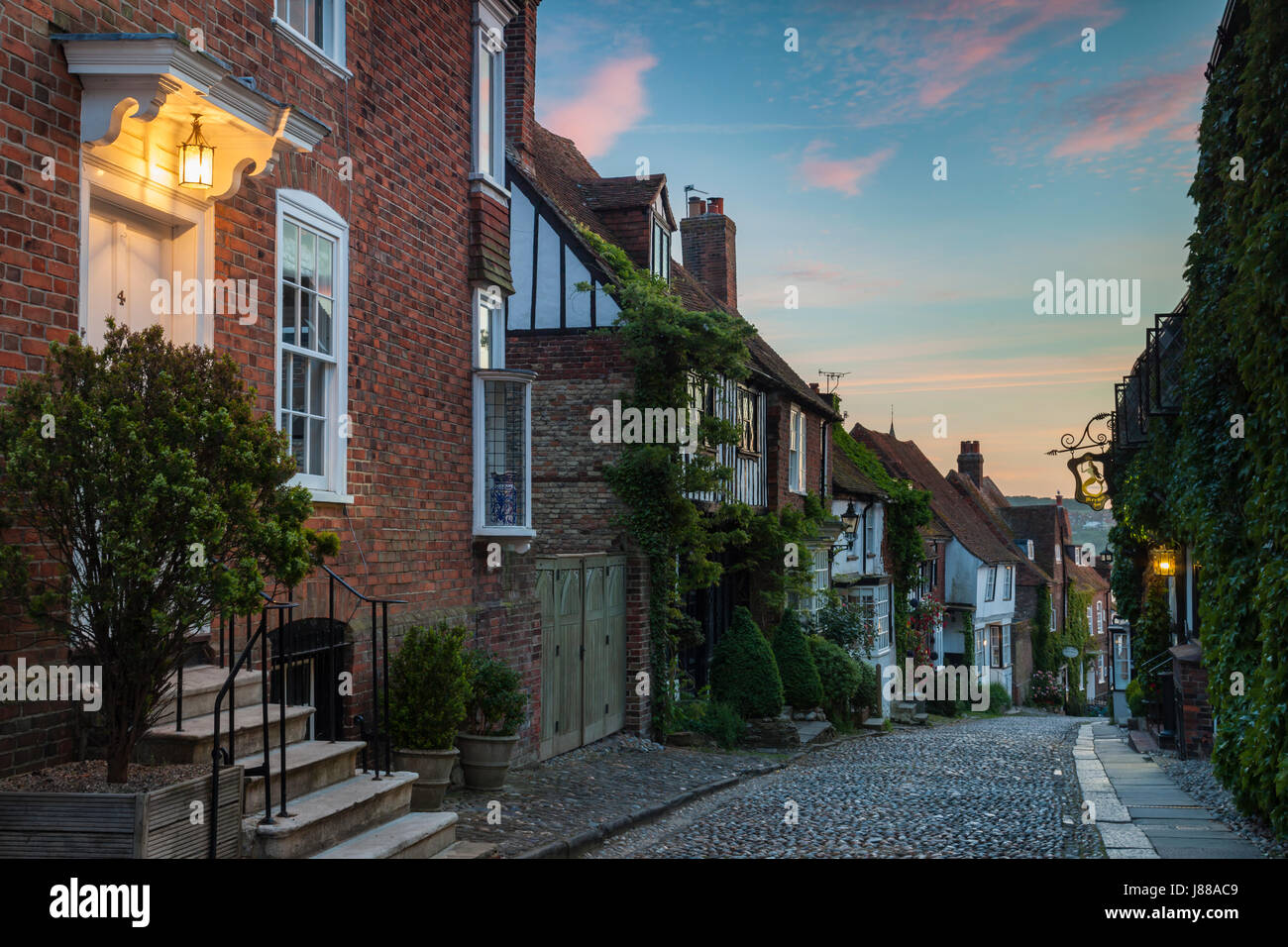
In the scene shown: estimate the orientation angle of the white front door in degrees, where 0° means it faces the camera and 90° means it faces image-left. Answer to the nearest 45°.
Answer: approximately 315°

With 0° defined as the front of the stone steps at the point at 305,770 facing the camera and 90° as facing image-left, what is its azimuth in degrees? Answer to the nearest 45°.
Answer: approximately 315°

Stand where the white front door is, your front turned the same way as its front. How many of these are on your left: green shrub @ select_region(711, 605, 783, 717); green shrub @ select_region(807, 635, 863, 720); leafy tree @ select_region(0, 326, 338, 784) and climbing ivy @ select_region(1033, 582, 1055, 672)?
3

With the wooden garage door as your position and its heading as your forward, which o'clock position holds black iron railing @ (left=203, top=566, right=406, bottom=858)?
The black iron railing is roughly at 2 o'clock from the wooden garage door.

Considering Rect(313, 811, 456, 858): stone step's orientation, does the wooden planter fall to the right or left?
on its right

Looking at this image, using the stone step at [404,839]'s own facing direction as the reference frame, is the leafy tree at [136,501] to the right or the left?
on its right

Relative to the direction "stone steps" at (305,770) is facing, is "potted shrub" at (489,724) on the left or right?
on its left
